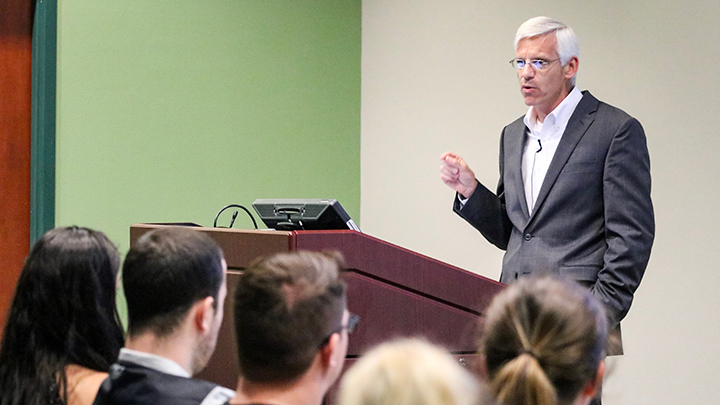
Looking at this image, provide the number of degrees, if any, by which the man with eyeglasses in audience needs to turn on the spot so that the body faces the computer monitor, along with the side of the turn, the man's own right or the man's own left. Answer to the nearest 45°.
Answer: approximately 45° to the man's own left

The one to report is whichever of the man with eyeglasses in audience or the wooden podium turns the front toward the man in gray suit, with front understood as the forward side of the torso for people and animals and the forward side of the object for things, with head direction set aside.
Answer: the man with eyeglasses in audience

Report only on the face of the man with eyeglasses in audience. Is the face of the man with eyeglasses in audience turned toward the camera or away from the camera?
away from the camera

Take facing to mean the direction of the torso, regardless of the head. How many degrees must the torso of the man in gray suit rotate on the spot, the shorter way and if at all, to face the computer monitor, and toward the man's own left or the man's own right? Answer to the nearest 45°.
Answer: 0° — they already face it

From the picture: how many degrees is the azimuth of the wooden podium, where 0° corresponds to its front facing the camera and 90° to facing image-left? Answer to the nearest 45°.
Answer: approximately 45°

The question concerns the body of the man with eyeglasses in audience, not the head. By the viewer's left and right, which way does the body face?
facing away from the viewer and to the right of the viewer

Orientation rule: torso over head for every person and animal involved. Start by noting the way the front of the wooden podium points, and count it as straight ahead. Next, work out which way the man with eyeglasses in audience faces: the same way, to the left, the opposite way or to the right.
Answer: the opposite way
